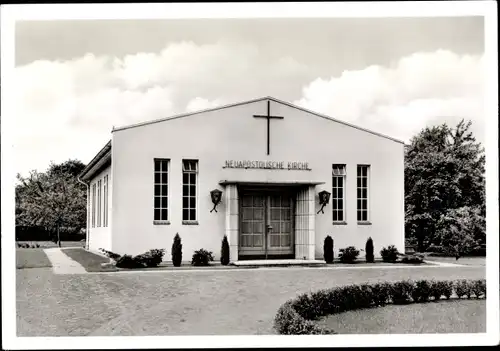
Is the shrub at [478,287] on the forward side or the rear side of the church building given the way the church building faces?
on the forward side

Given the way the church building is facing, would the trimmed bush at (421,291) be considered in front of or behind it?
in front

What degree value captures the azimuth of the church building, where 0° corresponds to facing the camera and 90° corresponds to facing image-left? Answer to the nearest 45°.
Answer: approximately 0°

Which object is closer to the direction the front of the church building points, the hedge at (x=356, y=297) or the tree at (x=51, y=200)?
the hedge

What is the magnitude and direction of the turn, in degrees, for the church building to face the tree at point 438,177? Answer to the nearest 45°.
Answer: approximately 45° to its left
